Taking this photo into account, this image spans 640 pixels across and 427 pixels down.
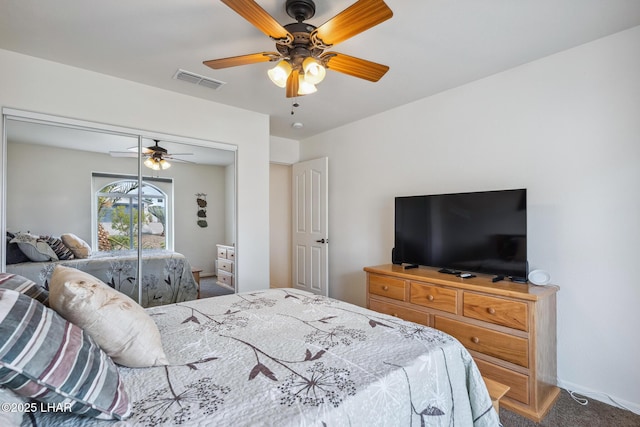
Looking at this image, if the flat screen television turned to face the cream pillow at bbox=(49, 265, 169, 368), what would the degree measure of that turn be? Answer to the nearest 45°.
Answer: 0° — it already faces it

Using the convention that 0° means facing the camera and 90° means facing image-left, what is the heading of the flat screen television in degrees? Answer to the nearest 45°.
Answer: approximately 45°

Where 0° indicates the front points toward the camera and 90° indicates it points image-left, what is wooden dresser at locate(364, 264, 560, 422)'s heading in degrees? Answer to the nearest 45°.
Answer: approximately 45°

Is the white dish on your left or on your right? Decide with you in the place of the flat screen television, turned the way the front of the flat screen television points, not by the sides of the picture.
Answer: on your left

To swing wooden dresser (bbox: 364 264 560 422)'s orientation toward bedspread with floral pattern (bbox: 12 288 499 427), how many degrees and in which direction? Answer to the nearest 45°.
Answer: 0° — it already faces it

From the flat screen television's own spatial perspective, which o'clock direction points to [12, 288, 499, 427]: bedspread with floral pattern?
The bedspread with floral pattern is roughly at 11 o'clock from the flat screen television.
